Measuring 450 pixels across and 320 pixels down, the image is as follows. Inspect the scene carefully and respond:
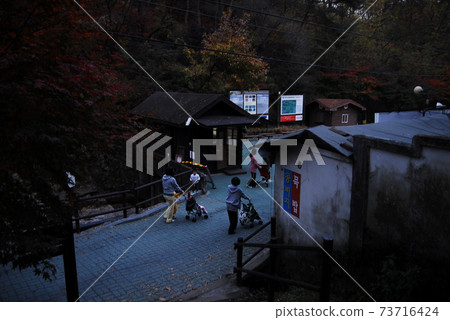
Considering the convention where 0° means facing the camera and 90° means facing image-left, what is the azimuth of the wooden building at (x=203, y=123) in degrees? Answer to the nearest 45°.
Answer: approximately 315°

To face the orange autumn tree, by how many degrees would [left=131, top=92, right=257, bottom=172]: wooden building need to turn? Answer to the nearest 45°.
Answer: approximately 135° to its left

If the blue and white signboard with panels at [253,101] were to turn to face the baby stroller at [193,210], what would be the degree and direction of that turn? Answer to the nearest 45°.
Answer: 0° — it already faces it

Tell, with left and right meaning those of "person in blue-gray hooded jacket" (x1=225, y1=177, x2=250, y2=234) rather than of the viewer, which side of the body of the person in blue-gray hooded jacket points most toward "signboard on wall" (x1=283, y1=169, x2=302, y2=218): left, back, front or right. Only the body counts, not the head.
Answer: right

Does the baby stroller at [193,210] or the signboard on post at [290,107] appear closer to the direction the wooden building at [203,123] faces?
the baby stroller

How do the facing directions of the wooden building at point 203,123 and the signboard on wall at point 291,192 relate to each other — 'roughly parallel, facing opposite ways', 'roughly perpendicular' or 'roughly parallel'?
roughly perpendicular

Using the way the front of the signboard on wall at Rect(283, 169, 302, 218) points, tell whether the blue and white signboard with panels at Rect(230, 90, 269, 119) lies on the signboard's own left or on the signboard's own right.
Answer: on the signboard's own right

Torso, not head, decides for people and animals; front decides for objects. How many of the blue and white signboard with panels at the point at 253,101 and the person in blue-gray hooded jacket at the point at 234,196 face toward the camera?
1

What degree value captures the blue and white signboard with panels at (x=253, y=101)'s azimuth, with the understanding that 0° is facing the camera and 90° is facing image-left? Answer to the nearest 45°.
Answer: approximately 0°

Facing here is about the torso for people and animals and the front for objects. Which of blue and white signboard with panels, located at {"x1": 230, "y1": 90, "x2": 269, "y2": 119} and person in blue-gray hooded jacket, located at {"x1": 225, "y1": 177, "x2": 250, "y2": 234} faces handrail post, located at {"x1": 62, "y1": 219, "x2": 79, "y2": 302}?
the blue and white signboard with panels

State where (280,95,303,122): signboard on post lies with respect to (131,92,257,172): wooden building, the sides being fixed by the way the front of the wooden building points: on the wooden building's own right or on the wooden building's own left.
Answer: on the wooden building's own left
